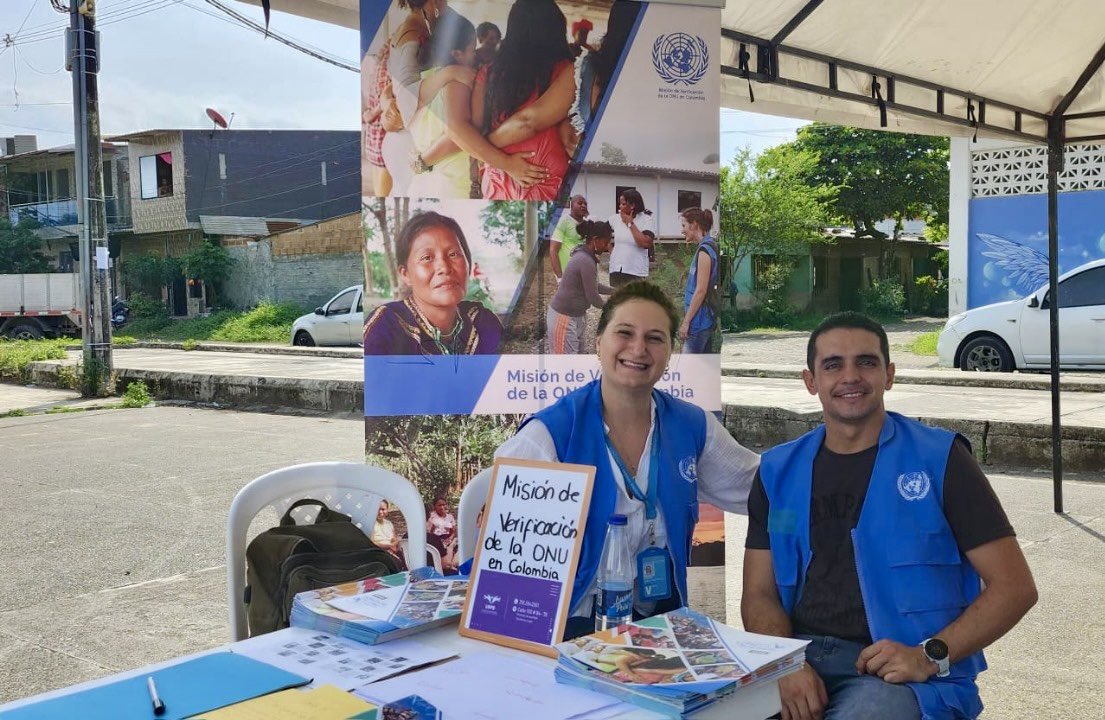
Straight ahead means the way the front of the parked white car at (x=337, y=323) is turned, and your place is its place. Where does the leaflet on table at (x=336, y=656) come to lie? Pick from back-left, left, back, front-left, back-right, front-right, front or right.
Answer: left

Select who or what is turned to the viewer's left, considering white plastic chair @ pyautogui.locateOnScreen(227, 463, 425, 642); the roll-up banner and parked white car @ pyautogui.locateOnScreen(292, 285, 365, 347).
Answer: the parked white car

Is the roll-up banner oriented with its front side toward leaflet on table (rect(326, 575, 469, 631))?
yes

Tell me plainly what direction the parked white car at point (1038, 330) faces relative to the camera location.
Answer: facing to the left of the viewer

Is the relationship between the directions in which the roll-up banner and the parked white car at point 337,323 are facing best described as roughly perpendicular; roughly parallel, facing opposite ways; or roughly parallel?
roughly perpendicular

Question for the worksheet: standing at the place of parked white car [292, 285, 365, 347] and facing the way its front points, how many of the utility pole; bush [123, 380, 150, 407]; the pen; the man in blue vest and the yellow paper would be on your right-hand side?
0

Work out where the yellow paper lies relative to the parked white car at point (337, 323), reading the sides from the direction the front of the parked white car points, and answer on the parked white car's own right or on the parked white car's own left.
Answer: on the parked white car's own left

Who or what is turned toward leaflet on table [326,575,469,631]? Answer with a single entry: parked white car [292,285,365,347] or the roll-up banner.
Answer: the roll-up banner

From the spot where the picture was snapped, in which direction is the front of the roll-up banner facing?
facing the viewer

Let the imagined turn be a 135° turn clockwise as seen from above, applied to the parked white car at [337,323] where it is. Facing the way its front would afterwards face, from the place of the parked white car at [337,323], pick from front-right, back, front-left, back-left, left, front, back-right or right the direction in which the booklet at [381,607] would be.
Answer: back-right

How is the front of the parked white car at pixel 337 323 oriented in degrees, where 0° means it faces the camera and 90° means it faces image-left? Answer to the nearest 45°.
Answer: approximately 90°

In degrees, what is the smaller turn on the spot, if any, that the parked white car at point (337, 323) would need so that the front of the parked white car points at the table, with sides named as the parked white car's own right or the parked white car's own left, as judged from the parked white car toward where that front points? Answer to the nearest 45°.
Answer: approximately 90° to the parked white car's own left

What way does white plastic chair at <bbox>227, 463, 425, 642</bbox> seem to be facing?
toward the camera

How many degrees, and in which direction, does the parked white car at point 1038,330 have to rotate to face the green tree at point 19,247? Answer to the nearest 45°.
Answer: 0° — it already faces it

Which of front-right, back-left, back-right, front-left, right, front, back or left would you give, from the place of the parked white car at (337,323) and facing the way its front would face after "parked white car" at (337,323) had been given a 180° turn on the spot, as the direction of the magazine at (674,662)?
right

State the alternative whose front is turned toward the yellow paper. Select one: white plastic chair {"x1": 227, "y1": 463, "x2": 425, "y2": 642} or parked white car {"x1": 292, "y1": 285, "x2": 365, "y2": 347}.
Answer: the white plastic chair

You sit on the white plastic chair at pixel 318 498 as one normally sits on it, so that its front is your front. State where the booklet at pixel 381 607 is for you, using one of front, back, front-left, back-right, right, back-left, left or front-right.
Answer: front

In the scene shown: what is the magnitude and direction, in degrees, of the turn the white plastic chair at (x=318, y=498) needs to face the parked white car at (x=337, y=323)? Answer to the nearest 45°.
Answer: approximately 180°

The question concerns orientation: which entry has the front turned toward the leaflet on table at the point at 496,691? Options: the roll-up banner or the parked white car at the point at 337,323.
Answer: the roll-up banner

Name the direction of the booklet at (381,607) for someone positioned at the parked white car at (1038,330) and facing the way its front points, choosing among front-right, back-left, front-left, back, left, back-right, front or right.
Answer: left

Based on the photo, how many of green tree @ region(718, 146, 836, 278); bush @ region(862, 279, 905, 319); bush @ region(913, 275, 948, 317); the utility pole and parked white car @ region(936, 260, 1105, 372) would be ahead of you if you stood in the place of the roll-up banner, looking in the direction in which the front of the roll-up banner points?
0
